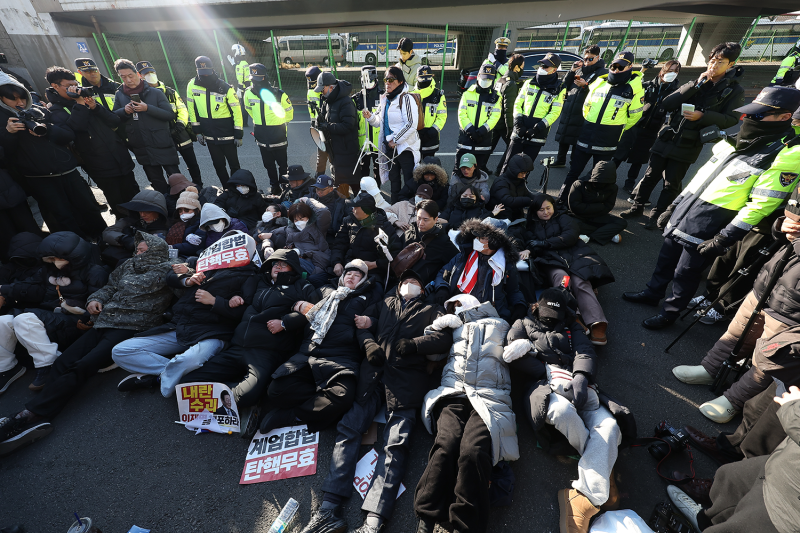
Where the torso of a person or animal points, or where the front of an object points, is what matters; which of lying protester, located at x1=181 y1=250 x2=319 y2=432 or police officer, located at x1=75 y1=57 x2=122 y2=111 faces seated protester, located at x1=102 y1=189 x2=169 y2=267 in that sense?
the police officer

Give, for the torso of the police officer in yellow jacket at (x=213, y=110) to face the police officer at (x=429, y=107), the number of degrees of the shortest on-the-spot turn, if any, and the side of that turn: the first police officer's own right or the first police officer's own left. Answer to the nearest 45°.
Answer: approximately 45° to the first police officer's own left

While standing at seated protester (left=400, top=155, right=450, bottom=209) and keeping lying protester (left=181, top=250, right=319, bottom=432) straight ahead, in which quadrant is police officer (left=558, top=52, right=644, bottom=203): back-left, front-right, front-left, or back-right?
back-left

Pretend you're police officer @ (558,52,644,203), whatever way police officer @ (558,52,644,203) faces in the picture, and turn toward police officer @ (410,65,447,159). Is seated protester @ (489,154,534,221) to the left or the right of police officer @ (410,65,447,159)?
left

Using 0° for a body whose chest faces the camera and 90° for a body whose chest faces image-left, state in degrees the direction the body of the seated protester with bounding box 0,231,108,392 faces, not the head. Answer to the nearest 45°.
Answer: approximately 45°

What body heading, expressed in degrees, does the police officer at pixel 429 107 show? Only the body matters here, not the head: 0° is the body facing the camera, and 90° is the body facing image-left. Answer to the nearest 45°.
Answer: approximately 0°

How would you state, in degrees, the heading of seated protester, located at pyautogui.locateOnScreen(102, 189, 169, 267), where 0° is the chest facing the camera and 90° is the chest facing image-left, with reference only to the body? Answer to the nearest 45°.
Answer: approximately 45°
